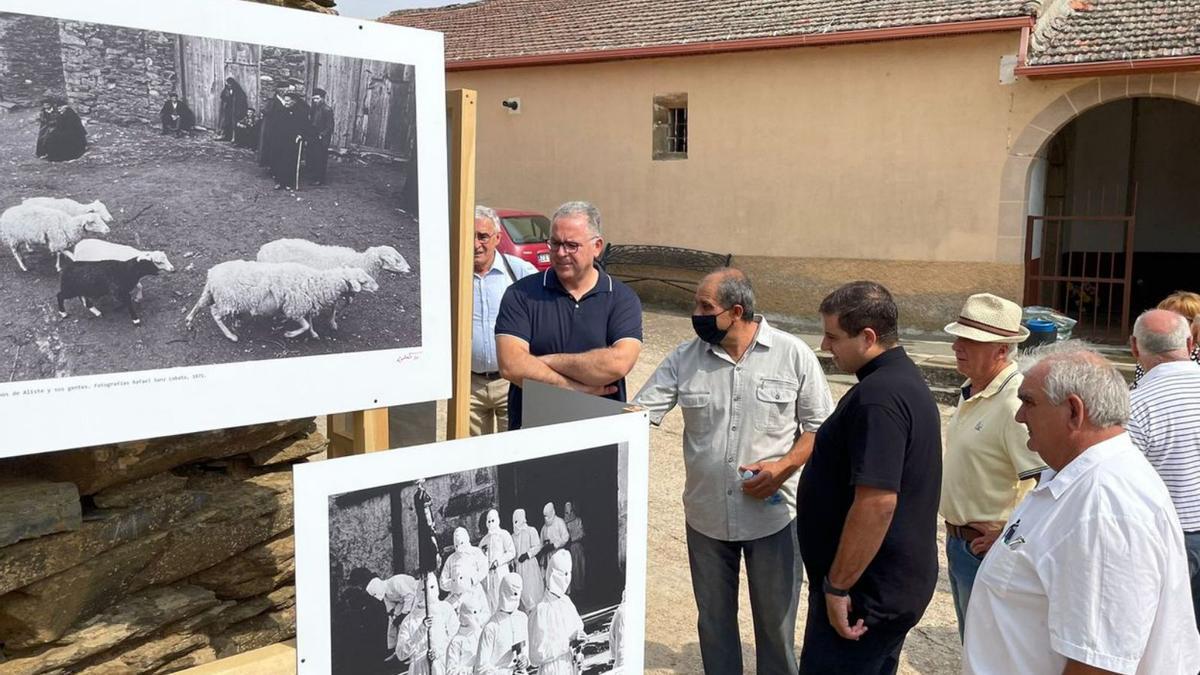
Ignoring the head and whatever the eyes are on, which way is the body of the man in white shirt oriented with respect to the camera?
to the viewer's left

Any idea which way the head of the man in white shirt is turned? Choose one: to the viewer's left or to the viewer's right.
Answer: to the viewer's left

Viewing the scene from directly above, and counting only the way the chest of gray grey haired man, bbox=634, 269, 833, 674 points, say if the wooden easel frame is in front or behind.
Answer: in front

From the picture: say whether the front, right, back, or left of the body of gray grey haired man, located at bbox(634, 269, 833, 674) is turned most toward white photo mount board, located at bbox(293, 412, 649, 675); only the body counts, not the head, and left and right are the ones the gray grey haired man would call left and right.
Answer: front

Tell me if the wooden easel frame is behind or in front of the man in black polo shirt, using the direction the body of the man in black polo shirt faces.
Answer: in front

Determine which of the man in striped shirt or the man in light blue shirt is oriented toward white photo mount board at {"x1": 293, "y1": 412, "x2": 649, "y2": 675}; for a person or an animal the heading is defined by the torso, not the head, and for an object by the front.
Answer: the man in light blue shirt

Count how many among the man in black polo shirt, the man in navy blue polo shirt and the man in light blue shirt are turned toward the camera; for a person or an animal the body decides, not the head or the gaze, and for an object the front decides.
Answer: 2

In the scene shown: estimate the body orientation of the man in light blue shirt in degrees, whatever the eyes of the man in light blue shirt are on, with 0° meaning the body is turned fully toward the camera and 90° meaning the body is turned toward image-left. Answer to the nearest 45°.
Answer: approximately 0°

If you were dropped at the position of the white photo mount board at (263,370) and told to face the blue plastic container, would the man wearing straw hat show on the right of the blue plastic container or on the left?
right

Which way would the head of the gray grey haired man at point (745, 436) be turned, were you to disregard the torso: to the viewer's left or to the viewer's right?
to the viewer's left

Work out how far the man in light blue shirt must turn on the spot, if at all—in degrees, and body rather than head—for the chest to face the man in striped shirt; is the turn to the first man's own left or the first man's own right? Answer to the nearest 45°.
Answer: approximately 45° to the first man's own left

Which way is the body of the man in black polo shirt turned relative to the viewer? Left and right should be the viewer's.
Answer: facing to the left of the viewer

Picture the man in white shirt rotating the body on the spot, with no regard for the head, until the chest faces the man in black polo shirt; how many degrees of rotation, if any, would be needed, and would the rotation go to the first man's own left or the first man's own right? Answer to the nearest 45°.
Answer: approximately 45° to the first man's own right

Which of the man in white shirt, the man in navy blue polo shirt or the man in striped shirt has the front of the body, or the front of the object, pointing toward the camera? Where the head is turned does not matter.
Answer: the man in navy blue polo shirt
